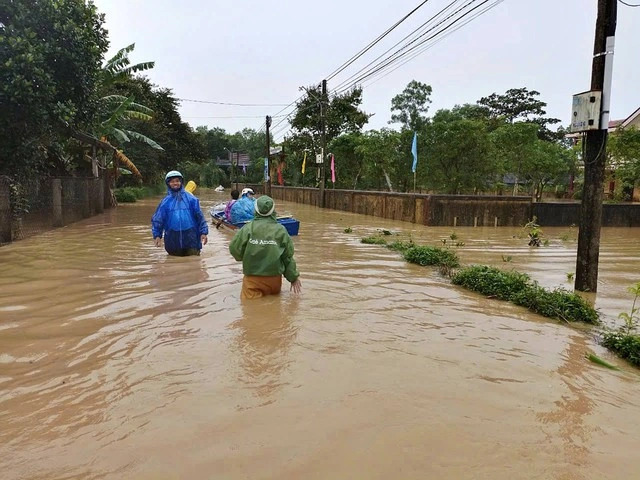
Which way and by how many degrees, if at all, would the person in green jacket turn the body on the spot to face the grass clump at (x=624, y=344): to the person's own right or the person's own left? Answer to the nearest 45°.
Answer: approximately 90° to the person's own right

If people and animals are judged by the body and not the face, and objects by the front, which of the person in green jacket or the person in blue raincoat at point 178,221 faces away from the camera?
the person in green jacket

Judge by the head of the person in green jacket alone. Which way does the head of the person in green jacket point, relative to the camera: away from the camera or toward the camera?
away from the camera

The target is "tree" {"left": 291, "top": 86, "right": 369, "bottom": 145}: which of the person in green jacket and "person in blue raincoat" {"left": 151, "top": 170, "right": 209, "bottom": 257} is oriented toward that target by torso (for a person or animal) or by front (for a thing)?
the person in green jacket

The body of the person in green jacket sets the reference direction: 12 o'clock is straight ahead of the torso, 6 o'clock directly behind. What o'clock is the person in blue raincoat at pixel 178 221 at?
The person in blue raincoat is roughly at 11 o'clock from the person in green jacket.

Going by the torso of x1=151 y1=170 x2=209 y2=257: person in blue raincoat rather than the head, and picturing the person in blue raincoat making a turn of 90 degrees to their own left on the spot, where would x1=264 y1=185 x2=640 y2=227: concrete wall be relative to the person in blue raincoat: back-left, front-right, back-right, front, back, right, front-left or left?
front-left

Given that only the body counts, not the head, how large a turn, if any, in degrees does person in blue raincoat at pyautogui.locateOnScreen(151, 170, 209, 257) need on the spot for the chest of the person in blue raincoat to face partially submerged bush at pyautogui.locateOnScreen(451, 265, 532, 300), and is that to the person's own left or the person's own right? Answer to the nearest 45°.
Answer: approximately 90° to the person's own left

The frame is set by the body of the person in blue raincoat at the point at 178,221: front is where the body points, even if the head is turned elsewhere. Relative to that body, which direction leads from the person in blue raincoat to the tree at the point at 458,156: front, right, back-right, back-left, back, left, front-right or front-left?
back-left

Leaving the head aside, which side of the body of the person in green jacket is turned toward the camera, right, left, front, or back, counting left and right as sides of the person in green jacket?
back

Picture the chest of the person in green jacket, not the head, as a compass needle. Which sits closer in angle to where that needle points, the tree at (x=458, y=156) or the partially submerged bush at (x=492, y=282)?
the tree

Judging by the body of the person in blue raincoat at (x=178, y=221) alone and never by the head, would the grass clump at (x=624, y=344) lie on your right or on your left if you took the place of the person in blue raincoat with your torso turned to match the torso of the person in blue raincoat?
on your left

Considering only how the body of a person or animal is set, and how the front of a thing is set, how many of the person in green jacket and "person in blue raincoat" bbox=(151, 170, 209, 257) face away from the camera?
1

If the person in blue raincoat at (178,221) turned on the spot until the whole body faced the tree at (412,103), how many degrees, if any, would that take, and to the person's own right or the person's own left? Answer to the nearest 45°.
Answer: approximately 135° to the person's own left

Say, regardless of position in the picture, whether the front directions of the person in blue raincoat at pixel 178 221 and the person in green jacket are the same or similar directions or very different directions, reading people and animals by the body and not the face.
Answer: very different directions

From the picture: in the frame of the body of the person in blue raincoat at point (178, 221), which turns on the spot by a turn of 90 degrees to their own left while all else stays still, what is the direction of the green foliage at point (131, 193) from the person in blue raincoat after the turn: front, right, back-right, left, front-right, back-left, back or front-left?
left

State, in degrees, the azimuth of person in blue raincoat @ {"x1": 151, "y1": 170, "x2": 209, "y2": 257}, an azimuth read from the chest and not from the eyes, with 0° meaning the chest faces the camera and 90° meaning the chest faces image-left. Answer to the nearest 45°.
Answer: approximately 0°
